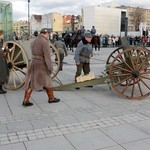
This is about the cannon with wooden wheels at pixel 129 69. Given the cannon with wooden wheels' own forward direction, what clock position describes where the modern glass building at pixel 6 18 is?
The modern glass building is roughly at 8 o'clock from the cannon with wooden wheels.

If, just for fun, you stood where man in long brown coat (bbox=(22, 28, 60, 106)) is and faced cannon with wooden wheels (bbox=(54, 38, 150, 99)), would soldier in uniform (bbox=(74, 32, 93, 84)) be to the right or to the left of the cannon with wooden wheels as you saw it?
left

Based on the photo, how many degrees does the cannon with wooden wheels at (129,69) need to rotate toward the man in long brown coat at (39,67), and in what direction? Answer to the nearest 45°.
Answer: approximately 135° to its right

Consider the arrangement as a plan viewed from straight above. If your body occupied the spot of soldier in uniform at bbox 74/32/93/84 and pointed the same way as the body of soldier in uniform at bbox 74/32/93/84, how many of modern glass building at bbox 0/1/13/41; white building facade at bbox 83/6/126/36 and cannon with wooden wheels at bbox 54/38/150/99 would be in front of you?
1

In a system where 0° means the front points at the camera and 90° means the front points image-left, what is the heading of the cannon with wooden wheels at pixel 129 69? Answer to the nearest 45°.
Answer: approximately 270°

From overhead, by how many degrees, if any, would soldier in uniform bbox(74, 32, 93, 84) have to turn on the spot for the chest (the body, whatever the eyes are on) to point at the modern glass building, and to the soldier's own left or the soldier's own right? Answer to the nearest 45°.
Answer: approximately 135° to the soldier's own left

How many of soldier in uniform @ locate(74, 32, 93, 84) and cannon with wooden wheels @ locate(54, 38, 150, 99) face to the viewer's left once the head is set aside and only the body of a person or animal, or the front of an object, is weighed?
0

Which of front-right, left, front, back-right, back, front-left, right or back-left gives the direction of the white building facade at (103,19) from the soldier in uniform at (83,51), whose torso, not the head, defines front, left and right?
back-left
